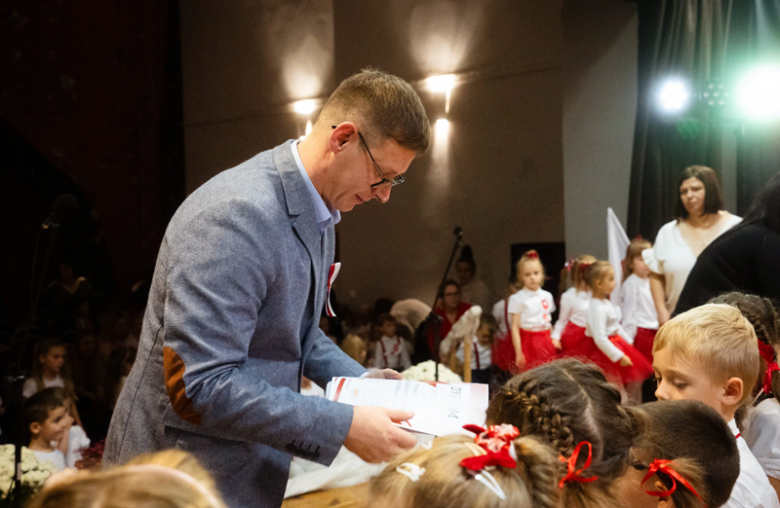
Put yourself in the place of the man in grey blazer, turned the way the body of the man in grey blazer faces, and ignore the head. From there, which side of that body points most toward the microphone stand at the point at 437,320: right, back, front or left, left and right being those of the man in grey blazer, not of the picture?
left

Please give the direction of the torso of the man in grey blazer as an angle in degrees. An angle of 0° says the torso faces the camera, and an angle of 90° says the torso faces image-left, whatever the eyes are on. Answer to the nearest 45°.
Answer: approximately 270°

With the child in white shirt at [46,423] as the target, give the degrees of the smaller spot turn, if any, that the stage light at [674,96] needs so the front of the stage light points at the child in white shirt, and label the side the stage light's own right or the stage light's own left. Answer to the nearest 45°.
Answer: approximately 45° to the stage light's own right

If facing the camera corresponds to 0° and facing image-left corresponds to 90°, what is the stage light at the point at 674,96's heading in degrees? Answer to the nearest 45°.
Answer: approximately 0°

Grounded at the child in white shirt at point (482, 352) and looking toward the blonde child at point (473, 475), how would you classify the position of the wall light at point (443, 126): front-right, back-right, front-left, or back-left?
back-right

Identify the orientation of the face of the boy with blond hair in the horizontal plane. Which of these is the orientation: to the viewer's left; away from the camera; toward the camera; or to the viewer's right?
to the viewer's left

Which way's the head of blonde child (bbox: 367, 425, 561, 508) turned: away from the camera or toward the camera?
away from the camera

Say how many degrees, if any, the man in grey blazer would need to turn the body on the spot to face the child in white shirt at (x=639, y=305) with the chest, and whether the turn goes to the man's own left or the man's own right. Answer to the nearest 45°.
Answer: approximately 45° to the man's own left

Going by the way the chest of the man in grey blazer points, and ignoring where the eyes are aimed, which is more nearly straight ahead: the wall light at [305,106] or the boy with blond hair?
the boy with blond hair

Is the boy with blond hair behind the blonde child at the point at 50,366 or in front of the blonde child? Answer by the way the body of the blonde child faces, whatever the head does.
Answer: in front

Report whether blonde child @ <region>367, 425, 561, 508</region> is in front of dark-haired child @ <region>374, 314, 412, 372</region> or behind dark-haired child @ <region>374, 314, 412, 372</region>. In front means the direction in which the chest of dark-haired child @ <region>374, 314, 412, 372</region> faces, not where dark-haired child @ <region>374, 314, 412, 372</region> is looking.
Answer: in front

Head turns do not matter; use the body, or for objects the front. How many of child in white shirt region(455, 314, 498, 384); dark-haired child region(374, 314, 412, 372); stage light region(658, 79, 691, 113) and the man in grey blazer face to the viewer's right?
1

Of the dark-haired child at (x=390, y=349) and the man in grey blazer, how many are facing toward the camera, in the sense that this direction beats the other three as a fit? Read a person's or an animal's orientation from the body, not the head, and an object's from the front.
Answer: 1
